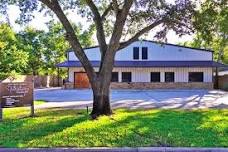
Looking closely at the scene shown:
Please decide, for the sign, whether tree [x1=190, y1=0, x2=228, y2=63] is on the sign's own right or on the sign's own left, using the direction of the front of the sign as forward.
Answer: on the sign's own left

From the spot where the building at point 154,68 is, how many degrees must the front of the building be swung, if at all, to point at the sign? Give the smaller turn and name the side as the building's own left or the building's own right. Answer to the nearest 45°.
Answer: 0° — it already faces it

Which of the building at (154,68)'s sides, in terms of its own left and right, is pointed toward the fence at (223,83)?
left

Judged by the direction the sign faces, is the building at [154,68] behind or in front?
behind

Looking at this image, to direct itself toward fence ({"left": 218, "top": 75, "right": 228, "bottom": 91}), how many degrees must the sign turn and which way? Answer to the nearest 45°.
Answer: approximately 135° to its left

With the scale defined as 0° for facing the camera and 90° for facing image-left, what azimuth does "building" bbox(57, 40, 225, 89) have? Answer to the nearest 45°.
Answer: approximately 0°

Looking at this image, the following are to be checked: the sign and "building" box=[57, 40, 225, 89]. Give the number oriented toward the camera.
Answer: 2

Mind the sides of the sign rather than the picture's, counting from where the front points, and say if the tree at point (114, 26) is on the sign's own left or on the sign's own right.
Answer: on the sign's own left

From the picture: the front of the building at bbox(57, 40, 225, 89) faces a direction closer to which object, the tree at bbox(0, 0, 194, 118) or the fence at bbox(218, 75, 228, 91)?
the tree

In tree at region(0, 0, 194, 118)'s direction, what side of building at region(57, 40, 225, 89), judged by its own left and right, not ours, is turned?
front
